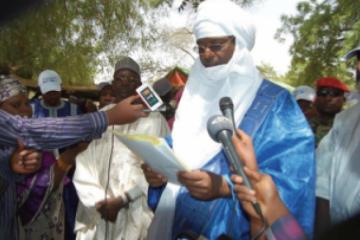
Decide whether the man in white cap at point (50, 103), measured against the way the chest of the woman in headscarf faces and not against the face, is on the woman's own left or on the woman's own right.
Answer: on the woman's own left

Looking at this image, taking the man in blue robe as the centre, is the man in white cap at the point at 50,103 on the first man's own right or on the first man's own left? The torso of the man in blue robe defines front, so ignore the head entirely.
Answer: on the first man's own right

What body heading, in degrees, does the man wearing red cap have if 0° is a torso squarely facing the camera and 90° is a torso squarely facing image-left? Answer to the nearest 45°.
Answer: approximately 0°

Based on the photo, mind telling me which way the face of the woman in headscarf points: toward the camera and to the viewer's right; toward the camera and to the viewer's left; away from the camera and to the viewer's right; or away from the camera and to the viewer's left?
toward the camera and to the viewer's right

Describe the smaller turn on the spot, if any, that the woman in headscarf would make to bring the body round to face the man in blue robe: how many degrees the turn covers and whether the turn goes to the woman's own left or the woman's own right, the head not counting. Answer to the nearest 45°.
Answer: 0° — they already face them
